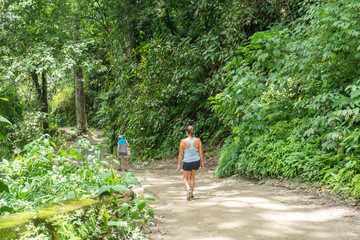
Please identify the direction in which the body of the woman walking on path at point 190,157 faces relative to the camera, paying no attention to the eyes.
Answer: away from the camera
